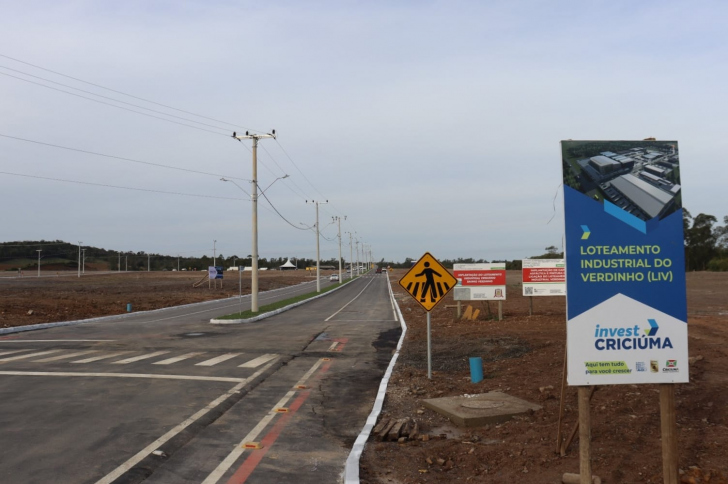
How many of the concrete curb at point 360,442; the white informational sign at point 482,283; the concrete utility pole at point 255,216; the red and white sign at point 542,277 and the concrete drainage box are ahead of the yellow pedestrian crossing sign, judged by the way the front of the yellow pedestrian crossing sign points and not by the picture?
2

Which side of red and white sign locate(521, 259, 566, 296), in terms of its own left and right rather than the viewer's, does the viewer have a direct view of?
front

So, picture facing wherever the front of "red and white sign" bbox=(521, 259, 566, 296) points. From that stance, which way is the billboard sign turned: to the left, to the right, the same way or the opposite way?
the same way

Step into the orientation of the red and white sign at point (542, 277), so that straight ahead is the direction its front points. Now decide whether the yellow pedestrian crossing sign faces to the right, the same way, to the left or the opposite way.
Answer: the same way

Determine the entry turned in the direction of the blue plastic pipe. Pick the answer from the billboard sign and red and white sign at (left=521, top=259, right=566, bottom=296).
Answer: the red and white sign

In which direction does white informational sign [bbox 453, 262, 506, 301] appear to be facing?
toward the camera

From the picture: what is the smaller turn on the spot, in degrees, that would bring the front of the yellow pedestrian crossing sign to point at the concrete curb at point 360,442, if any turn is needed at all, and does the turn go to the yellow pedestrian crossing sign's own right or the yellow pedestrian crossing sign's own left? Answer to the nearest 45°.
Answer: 0° — it already faces it

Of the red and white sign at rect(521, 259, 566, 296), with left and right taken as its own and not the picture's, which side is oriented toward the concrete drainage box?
front

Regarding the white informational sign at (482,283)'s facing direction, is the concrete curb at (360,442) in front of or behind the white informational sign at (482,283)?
in front

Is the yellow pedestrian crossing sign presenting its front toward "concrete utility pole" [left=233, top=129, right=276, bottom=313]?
no

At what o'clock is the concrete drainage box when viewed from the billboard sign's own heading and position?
The concrete drainage box is roughly at 5 o'clock from the billboard sign.

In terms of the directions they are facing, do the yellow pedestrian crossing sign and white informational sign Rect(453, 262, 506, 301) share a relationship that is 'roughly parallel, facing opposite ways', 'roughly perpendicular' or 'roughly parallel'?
roughly parallel

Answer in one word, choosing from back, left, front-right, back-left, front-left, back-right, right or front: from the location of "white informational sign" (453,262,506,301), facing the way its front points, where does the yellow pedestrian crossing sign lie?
front

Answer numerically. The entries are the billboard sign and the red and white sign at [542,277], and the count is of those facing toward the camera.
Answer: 2

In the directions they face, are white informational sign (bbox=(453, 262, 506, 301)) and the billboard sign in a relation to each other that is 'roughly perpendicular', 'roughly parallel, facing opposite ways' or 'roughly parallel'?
roughly parallel

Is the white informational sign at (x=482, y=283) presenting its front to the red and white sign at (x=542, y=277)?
no

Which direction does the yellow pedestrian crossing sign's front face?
toward the camera

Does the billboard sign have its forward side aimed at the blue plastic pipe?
no

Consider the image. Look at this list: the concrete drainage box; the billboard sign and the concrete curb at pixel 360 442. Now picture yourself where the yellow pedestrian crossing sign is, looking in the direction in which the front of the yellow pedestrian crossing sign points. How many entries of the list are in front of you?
3
